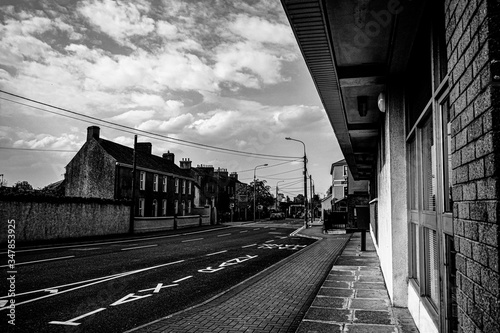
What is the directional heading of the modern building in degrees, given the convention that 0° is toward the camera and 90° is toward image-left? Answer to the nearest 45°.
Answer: approximately 90°

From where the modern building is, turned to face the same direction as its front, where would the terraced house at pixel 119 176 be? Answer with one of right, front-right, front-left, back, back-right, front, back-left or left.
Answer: front-right
